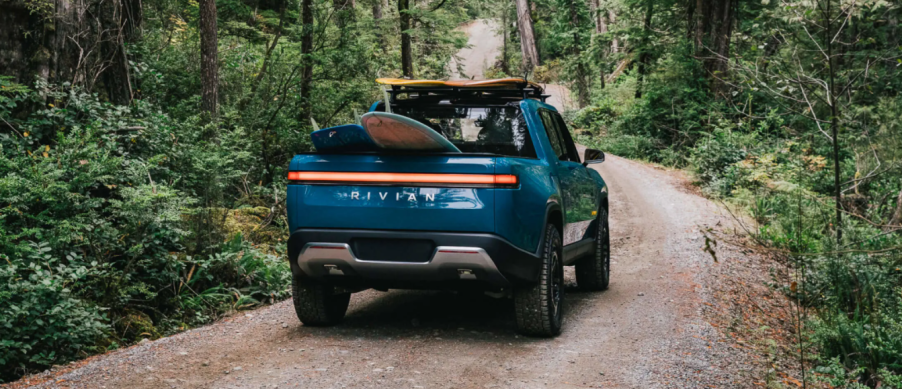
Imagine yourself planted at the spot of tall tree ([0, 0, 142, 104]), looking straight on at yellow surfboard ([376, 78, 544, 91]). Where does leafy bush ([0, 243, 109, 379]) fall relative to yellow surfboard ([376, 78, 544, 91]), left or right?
right

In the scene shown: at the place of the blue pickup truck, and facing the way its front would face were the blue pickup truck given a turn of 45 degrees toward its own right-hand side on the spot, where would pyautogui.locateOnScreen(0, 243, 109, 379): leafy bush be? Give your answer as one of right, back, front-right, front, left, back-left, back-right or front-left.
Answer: back

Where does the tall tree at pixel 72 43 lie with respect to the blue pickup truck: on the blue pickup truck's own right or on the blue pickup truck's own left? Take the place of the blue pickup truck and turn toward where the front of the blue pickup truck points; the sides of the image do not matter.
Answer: on the blue pickup truck's own left

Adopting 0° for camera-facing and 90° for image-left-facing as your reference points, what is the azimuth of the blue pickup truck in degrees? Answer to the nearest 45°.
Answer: approximately 225°
